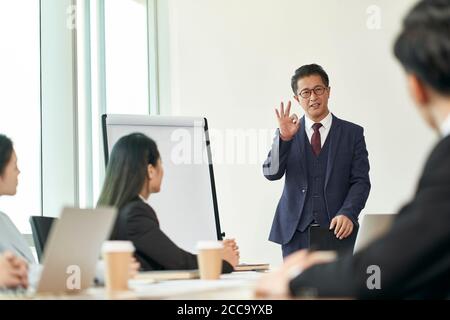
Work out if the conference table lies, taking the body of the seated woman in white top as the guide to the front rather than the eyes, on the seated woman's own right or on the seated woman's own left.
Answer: on the seated woman's own right

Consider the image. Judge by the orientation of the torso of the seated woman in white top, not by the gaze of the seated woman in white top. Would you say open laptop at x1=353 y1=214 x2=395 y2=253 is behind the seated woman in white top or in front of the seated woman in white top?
in front

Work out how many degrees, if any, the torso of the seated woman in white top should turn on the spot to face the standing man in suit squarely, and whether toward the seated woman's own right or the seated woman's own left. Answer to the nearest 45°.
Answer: approximately 45° to the seated woman's own left

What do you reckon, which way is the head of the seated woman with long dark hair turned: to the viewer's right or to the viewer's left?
to the viewer's right

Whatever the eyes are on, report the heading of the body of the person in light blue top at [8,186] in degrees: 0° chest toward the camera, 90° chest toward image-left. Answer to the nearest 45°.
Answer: approximately 270°

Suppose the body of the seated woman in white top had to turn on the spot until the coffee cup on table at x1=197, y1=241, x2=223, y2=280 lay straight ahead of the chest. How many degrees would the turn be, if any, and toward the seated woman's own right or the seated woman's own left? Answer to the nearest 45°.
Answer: approximately 45° to the seated woman's own right
